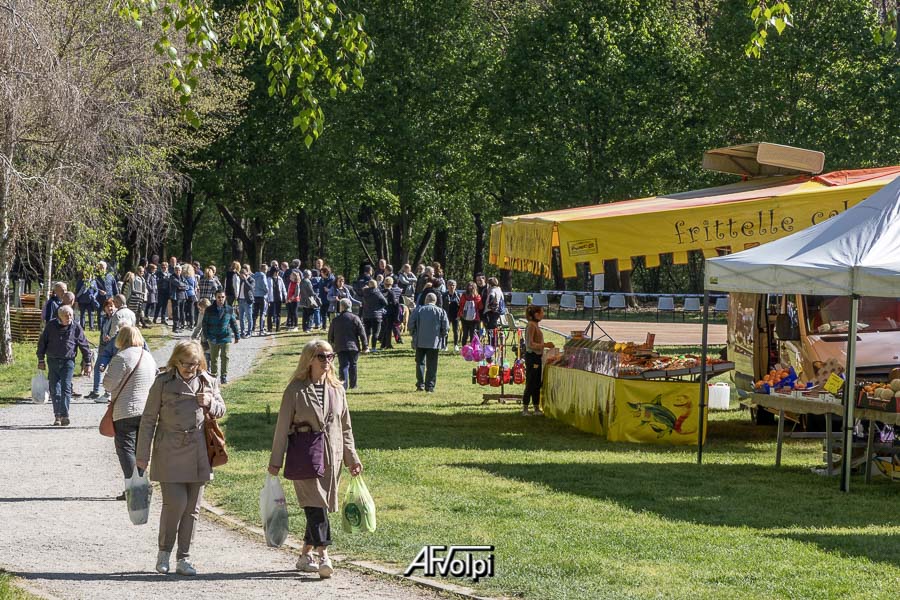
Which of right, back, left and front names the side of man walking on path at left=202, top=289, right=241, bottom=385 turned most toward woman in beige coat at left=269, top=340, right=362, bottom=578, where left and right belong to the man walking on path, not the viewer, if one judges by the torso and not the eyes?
front

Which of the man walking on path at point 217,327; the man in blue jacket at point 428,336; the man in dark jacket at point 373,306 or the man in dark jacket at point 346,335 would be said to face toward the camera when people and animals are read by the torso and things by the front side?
the man walking on path

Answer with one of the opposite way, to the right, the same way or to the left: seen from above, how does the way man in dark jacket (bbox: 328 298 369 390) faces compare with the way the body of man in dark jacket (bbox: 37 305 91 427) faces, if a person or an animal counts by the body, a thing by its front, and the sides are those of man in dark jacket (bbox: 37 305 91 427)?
the opposite way

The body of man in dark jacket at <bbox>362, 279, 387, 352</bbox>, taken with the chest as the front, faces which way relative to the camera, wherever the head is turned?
away from the camera

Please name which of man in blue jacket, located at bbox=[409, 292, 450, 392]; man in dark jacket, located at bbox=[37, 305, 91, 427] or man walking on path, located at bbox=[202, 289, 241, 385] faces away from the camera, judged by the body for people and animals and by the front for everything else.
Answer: the man in blue jacket

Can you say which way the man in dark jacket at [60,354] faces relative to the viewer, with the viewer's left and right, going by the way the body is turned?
facing the viewer

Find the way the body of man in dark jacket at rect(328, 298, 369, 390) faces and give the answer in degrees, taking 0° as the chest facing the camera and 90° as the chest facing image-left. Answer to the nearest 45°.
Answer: approximately 180°

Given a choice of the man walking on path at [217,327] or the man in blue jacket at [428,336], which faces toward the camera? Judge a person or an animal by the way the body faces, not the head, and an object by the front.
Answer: the man walking on path

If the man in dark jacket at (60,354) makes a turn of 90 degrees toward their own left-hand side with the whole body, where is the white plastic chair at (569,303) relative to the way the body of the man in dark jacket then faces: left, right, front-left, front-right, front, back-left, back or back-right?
front-left

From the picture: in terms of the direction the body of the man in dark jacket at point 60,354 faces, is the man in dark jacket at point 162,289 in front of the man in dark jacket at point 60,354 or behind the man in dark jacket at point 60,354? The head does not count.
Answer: behind

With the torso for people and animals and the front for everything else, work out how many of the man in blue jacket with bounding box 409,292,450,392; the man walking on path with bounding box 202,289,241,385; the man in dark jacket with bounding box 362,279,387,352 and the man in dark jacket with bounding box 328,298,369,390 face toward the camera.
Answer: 1

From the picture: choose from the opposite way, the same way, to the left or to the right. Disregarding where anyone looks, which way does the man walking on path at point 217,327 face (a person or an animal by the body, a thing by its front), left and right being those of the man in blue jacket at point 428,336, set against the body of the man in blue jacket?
the opposite way

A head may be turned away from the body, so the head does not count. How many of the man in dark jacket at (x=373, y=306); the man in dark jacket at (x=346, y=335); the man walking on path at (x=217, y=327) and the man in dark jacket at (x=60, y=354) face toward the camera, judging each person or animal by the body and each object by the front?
2

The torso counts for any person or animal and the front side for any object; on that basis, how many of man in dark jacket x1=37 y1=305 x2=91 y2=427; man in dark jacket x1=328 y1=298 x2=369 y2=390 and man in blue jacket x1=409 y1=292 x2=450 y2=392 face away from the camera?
2
